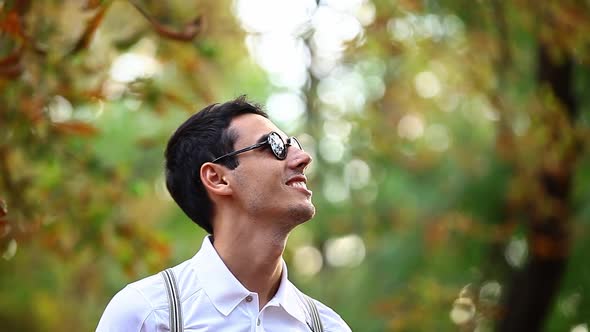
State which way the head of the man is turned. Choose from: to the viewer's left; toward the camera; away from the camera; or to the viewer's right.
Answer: to the viewer's right

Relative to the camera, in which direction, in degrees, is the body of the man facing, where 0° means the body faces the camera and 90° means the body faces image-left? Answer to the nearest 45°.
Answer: approximately 315°

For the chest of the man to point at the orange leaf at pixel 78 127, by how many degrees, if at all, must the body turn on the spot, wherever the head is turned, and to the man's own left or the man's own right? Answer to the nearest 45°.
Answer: approximately 180°
